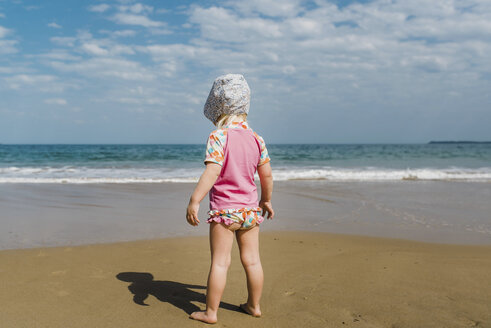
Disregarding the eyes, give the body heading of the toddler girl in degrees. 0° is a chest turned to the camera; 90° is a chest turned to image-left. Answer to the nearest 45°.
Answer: approximately 135°
